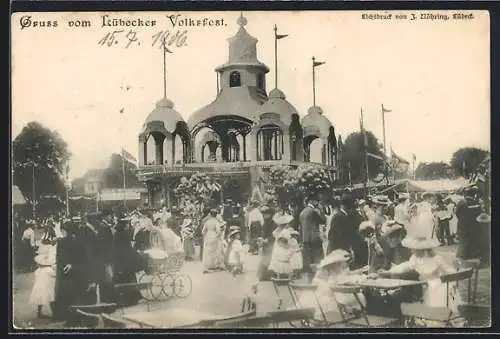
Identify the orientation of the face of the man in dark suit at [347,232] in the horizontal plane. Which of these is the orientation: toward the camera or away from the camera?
away from the camera
